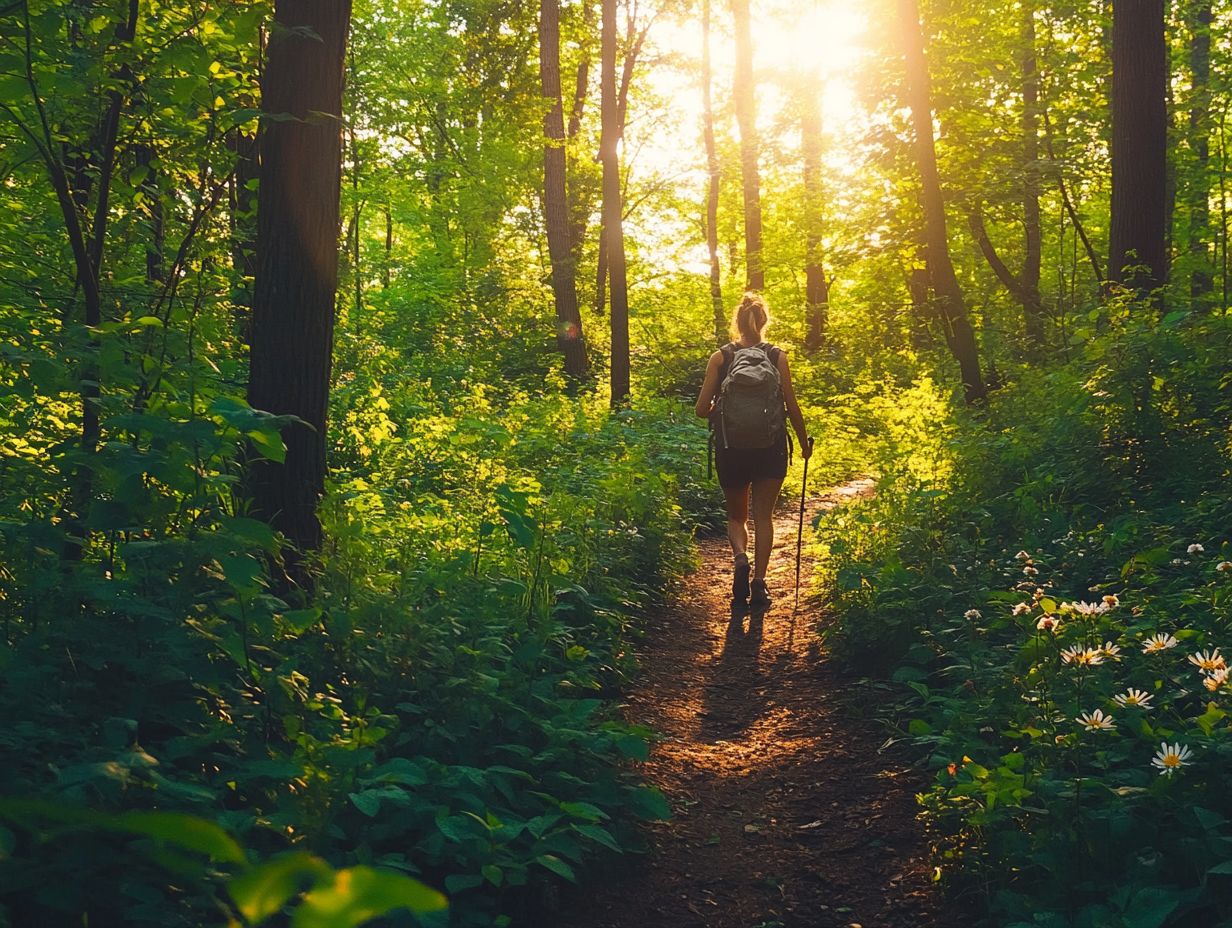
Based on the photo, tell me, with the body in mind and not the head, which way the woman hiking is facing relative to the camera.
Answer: away from the camera

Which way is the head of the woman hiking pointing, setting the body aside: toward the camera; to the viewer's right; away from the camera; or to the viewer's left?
away from the camera

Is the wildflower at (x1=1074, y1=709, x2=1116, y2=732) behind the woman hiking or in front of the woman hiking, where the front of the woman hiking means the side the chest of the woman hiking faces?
behind

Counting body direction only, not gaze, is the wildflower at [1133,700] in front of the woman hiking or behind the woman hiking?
behind

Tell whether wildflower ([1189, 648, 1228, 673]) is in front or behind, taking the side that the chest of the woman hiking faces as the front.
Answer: behind

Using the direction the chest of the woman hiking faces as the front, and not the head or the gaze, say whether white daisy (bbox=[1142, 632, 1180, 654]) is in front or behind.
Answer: behind
